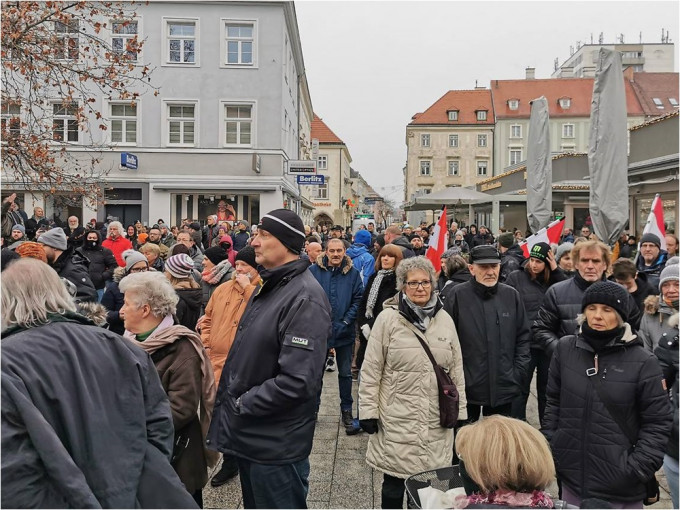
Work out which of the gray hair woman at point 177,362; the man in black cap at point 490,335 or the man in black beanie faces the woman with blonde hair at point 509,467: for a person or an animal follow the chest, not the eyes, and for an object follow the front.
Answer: the man in black cap

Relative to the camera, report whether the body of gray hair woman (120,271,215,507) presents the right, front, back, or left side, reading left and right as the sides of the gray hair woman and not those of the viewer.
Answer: left

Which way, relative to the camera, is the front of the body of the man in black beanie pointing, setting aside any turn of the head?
to the viewer's left

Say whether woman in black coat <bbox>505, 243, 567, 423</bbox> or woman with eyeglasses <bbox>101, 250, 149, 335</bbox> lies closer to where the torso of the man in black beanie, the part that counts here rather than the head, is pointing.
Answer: the woman with eyeglasses

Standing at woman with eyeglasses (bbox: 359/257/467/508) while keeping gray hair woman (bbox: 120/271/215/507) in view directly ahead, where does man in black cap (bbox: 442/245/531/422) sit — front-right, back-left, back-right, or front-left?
back-right

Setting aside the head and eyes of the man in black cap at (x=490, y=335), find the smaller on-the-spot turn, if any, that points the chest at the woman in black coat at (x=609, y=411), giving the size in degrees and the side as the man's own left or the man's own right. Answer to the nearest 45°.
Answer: approximately 45° to the man's own left

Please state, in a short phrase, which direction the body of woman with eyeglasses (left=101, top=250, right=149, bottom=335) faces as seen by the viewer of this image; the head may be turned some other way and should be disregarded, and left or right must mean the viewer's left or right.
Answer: facing the viewer and to the right of the viewer

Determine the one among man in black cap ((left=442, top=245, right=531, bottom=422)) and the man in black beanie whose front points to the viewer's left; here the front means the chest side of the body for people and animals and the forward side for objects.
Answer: the man in black beanie

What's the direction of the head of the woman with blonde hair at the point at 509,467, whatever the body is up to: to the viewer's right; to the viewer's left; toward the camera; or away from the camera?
away from the camera

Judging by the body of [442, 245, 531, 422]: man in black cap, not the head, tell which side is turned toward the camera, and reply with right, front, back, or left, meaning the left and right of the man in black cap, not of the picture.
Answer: front

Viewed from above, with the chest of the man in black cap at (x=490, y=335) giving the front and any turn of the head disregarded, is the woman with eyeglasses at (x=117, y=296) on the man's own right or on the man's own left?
on the man's own right

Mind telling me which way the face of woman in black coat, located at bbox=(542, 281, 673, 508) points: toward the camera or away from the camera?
toward the camera
